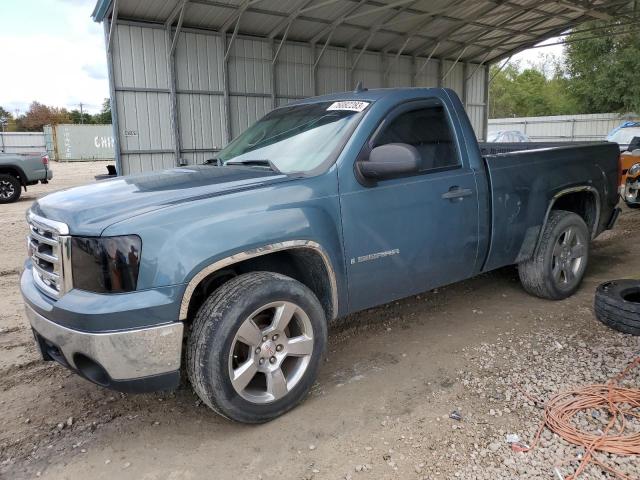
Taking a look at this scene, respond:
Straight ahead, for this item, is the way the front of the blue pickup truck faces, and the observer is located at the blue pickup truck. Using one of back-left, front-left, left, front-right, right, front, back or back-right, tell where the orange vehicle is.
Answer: back

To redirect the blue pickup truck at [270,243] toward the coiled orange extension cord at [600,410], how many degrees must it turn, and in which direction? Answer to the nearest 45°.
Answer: approximately 135° to its left

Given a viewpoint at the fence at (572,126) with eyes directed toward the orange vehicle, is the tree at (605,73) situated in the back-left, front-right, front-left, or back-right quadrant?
back-left

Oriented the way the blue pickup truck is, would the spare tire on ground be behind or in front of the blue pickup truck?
behind

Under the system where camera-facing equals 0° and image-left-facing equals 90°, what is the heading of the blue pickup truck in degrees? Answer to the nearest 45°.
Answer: approximately 45°

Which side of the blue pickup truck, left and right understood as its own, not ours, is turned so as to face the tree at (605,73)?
back

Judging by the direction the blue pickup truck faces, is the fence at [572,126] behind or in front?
behind
